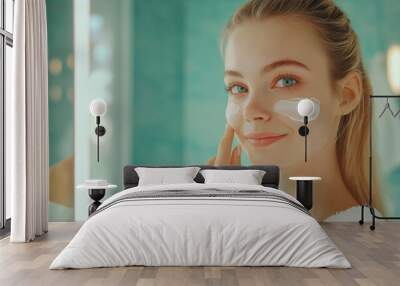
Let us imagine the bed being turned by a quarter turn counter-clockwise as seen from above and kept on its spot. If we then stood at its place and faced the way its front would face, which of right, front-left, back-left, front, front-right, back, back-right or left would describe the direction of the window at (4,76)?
back-left

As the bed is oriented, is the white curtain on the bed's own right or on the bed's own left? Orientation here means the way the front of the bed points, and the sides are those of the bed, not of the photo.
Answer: on the bed's own right

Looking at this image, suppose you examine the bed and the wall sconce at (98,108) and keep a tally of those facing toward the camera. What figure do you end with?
2

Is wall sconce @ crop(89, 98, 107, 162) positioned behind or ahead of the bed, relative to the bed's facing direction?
behind

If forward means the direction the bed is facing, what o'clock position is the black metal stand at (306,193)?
The black metal stand is roughly at 7 o'clock from the bed.

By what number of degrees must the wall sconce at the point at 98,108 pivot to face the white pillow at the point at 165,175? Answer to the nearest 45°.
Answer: approximately 45° to its left

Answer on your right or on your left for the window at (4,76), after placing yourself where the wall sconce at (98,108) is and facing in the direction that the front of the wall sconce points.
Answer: on your right

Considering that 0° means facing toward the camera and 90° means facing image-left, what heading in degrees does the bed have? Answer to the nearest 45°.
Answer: approximately 0°
